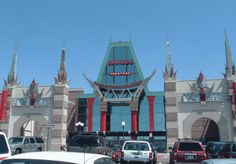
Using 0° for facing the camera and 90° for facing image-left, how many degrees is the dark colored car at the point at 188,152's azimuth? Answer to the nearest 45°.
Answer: approximately 180°

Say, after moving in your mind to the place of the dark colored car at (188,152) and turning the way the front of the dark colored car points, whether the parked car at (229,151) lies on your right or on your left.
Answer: on your right

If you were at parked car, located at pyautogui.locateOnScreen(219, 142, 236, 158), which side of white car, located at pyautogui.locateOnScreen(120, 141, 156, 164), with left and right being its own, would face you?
right

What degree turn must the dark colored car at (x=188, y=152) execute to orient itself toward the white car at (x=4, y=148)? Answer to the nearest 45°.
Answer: approximately 135° to its left

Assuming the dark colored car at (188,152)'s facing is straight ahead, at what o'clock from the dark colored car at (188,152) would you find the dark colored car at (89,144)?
the dark colored car at (89,144) is roughly at 9 o'clock from the dark colored car at (188,152).

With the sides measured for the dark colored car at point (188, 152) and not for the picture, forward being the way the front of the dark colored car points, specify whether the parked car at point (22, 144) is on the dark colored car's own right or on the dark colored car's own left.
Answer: on the dark colored car's own left

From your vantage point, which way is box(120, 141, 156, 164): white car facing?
away from the camera
